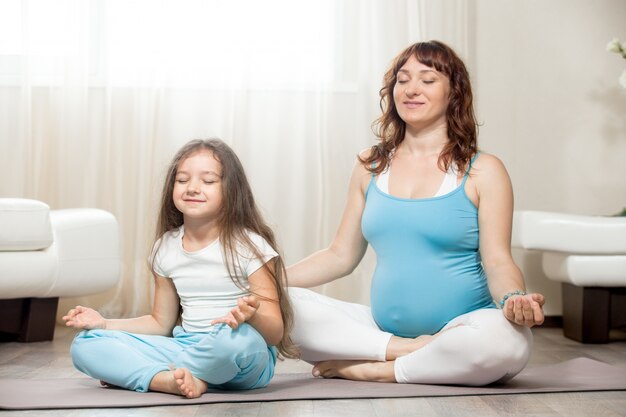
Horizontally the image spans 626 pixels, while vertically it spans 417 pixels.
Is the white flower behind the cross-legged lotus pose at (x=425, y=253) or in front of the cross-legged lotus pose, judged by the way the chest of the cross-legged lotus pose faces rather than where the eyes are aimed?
behind

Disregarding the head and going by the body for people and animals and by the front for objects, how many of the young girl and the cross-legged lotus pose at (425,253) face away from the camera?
0

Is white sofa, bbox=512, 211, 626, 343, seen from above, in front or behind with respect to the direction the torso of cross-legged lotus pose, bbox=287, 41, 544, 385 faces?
behind

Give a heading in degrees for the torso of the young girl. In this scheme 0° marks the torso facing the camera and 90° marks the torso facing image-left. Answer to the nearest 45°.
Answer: approximately 45°

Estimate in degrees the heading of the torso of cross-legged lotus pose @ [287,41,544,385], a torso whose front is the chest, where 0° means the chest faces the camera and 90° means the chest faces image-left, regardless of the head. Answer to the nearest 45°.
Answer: approximately 45°

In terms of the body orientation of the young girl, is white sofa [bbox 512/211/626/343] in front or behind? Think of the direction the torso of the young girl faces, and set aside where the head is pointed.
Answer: behind

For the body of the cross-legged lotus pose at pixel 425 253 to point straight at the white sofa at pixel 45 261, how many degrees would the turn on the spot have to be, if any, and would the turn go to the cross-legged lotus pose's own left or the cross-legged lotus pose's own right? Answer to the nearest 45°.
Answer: approximately 90° to the cross-legged lotus pose's own right

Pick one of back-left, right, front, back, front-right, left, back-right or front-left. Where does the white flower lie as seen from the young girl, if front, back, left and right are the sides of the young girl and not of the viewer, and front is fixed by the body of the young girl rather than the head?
back
